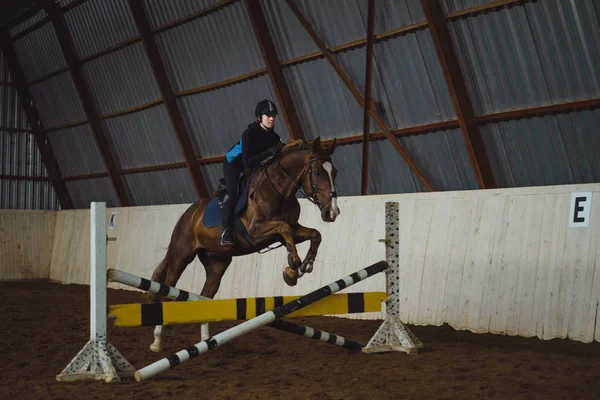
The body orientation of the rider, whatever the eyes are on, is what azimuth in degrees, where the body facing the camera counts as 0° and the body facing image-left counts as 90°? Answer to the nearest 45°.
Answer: approximately 315°

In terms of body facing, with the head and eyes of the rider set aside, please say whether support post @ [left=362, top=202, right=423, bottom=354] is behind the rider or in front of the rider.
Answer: in front

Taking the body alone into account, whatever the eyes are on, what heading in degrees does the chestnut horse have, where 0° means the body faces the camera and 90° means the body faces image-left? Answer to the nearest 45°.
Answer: approximately 315°

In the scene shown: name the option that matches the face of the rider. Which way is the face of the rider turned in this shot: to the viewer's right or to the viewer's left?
to the viewer's right

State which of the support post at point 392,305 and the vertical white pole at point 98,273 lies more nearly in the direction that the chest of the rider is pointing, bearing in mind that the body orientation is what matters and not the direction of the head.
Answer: the support post
